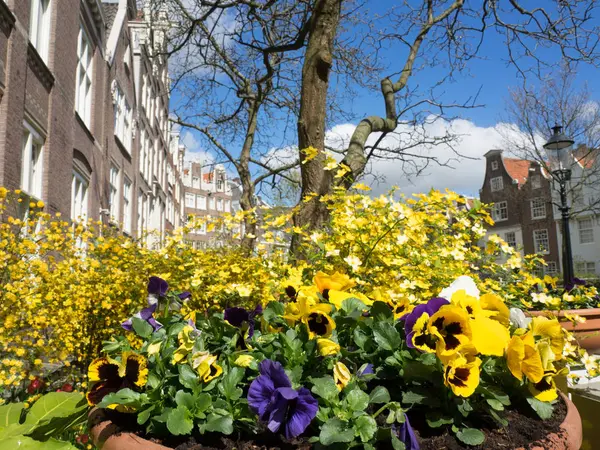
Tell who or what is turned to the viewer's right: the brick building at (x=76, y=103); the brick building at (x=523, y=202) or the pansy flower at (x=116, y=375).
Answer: the brick building at (x=76, y=103)

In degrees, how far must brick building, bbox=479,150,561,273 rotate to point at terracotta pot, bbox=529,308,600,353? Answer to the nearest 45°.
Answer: approximately 45° to its left

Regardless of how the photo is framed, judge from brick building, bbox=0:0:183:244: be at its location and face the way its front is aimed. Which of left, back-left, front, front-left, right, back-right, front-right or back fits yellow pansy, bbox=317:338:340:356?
right

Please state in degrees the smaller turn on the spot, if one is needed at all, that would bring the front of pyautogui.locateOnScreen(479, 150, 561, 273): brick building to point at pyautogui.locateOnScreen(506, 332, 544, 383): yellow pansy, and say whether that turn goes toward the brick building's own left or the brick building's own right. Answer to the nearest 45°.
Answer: approximately 45° to the brick building's own left

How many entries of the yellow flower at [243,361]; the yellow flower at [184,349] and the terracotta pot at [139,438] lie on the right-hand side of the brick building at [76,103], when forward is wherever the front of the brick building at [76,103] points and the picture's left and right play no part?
3

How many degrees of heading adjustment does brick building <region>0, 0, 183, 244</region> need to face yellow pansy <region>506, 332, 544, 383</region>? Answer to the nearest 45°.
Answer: approximately 90° to its right

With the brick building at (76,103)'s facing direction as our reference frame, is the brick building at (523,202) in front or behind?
in front

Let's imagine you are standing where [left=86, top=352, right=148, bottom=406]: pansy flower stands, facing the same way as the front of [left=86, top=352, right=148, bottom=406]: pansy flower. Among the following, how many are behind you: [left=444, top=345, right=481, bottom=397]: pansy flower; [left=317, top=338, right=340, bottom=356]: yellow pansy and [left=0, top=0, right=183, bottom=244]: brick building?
1

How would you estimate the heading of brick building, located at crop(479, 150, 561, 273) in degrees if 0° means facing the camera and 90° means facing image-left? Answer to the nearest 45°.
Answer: approximately 45°

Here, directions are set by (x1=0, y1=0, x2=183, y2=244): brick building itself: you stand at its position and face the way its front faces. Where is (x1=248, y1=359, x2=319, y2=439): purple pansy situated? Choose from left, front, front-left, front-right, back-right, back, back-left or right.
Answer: right

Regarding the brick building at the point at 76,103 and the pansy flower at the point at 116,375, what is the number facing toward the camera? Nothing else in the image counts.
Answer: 1

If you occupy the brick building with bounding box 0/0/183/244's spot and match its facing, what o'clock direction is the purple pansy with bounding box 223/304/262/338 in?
The purple pansy is roughly at 3 o'clock from the brick building.

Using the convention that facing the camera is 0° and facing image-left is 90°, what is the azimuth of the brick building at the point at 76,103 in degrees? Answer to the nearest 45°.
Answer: approximately 270°
